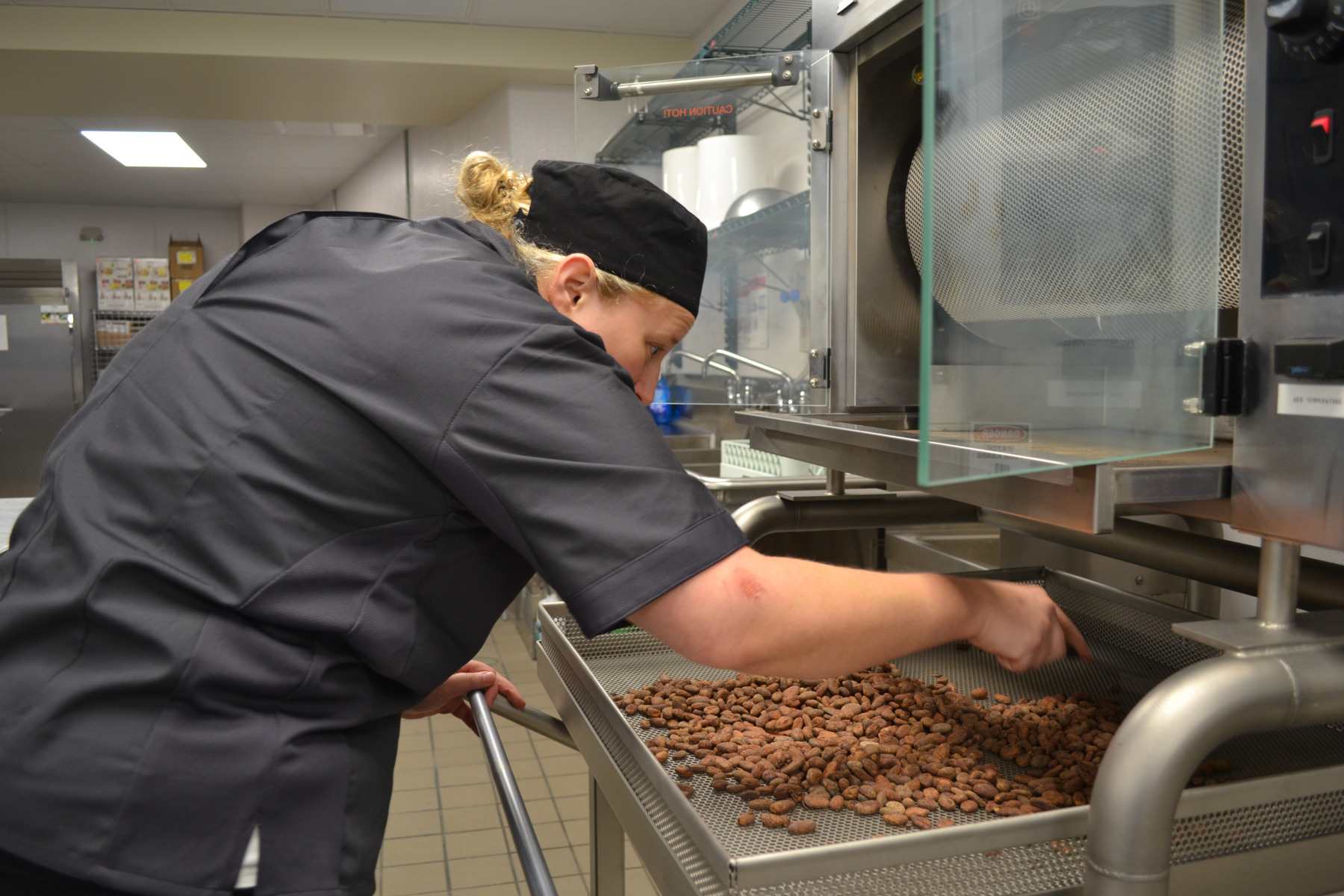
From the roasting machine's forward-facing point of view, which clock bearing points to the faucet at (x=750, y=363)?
The faucet is roughly at 4 o'clock from the roasting machine.

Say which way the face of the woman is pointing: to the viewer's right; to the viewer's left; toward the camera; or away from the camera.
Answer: to the viewer's right

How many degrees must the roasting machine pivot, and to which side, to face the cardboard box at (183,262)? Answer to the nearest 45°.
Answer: approximately 90° to its right

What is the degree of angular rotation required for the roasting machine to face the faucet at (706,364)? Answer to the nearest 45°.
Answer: approximately 135° to its right

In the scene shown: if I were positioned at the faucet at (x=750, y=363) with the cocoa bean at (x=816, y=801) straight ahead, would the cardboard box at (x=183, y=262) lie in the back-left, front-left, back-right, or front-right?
back-right

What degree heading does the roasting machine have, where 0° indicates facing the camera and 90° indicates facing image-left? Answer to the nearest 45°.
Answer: approximately 45°
